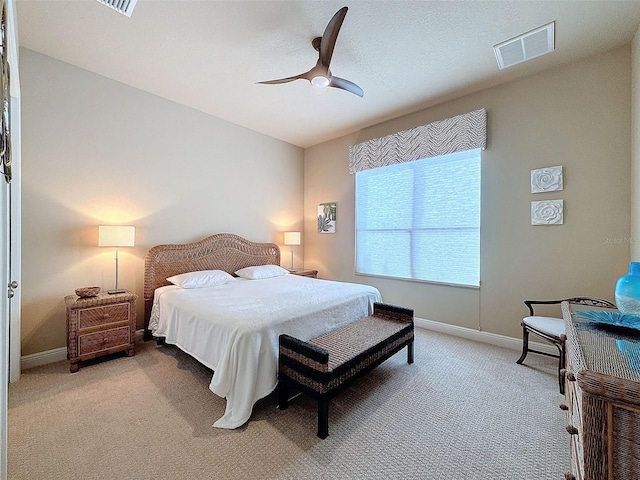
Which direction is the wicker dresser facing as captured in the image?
to the viewer's left

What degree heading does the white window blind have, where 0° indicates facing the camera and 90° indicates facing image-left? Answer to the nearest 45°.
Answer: approximately 45°

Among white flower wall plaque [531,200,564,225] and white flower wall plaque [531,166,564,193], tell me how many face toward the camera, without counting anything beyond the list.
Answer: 2

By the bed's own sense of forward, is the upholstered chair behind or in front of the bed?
in front

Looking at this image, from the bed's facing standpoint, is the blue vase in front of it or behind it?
in front

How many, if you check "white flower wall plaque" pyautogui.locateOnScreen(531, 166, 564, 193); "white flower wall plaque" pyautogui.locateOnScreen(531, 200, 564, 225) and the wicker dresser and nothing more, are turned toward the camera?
2

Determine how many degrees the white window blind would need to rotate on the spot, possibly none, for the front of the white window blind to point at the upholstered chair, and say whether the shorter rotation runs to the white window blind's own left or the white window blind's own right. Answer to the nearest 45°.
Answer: approximately 90° to the white window blind's own left

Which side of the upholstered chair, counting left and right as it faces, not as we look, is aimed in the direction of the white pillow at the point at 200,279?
front
